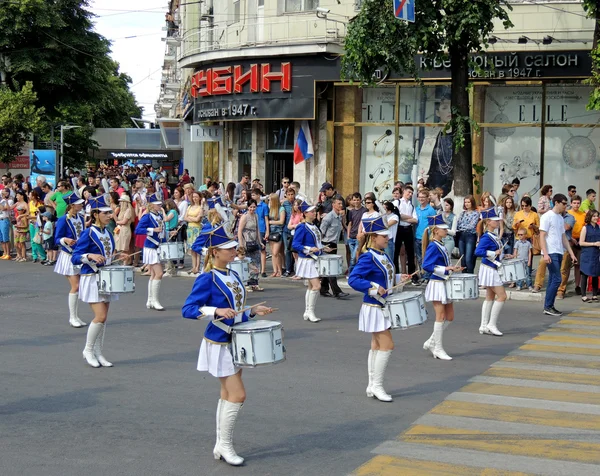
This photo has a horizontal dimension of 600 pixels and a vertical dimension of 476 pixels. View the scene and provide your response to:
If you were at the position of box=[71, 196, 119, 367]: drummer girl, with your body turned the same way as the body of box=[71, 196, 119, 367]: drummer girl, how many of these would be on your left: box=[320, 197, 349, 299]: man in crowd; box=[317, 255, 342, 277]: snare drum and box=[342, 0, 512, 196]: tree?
3

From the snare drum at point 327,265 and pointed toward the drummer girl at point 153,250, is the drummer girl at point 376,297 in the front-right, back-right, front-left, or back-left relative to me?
back-left

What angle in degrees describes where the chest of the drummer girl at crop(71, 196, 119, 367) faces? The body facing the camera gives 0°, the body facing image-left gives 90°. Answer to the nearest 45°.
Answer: approximately 315°

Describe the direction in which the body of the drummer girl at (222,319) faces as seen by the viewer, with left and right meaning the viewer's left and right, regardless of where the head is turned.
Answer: facing the viewer and to the right of the viewer

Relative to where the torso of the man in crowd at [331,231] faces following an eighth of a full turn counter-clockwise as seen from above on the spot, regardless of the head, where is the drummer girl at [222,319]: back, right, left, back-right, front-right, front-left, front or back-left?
right

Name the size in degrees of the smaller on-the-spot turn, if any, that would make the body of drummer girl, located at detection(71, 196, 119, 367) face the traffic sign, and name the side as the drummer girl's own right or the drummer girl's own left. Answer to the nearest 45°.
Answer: approximately 90° to the drummer girl's own left

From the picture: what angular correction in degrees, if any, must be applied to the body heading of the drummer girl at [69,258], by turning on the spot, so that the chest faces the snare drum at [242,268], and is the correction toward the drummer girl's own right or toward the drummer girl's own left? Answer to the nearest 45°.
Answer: approximately 45° to the drummer girl's own left
